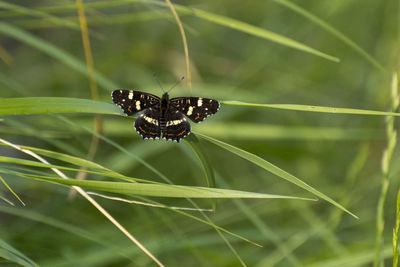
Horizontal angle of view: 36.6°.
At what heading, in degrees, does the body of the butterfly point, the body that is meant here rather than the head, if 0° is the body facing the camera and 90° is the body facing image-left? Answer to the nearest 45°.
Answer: approximately 180°
